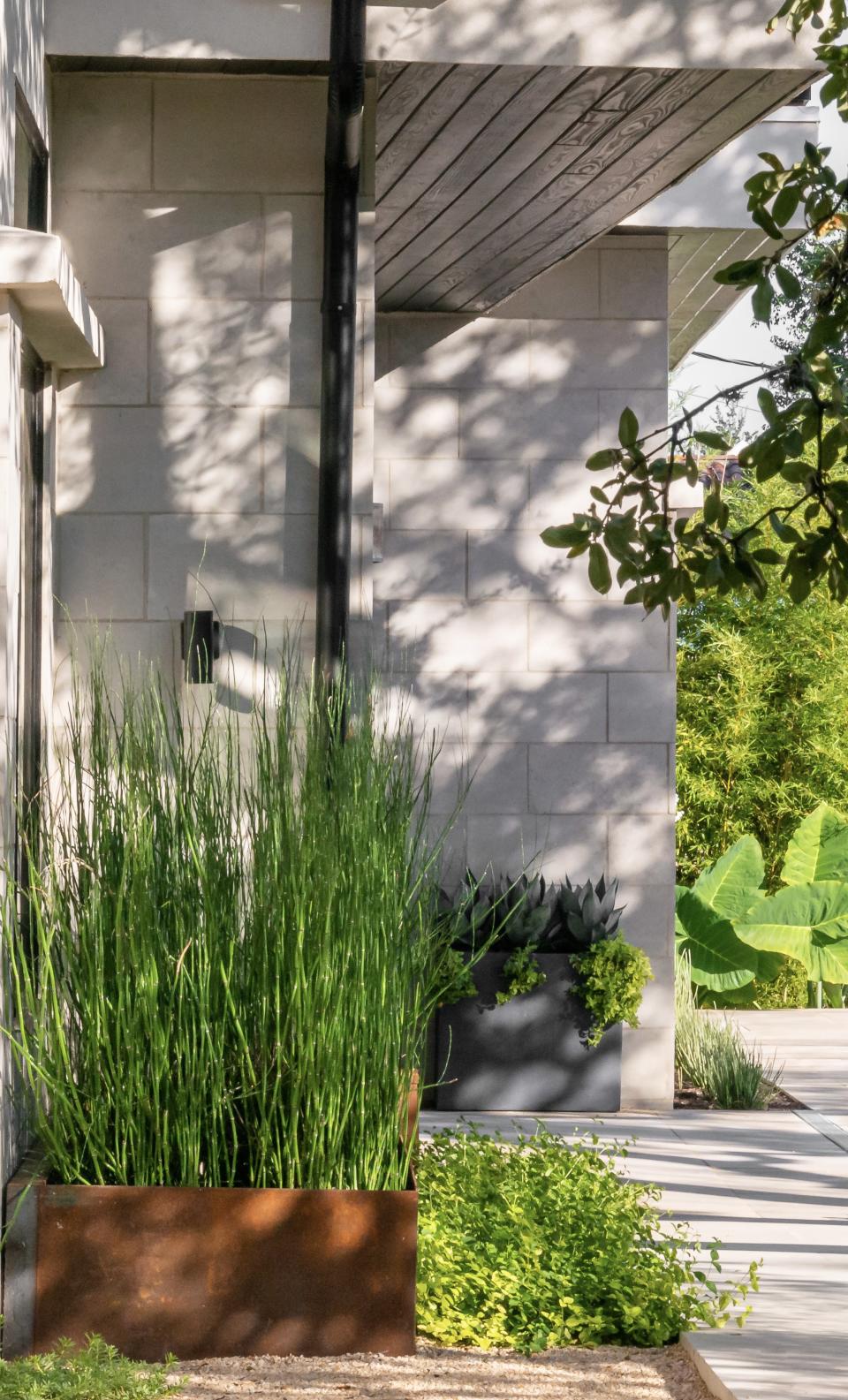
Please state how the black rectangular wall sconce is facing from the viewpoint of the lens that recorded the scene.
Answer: facing the viewer

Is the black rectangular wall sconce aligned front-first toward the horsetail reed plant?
yes

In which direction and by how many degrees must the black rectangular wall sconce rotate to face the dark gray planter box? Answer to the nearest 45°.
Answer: approximately 135° to its left

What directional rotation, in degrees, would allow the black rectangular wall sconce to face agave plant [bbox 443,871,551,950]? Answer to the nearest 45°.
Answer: approximately 135° to its left

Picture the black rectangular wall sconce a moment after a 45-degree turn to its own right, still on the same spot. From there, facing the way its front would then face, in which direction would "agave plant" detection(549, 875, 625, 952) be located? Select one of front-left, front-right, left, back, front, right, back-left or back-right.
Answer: back

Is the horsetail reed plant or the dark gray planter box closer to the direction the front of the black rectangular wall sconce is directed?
the horsetail reed plant

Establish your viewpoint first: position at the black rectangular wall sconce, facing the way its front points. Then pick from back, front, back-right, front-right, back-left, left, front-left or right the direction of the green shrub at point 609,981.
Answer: back-left
